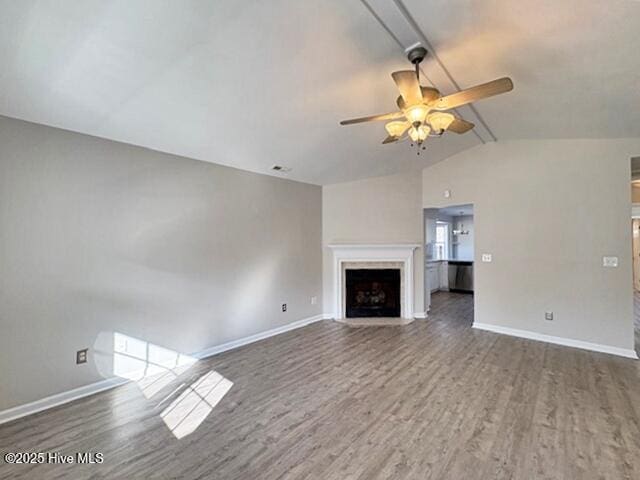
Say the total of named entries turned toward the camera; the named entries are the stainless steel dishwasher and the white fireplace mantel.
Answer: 2

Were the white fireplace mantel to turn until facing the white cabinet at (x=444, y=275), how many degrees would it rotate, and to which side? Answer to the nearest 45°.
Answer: approximately 135° to its left

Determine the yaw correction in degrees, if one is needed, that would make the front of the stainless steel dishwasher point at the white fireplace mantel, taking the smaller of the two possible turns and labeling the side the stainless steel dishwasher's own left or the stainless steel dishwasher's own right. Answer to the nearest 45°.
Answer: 0° — it already faces it

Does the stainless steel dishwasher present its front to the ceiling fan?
yes

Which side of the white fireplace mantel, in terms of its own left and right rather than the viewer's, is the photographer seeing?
front

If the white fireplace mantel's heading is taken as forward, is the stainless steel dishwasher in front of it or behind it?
behind

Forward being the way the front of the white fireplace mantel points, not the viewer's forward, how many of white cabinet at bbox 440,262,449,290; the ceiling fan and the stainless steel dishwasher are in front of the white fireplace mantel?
1

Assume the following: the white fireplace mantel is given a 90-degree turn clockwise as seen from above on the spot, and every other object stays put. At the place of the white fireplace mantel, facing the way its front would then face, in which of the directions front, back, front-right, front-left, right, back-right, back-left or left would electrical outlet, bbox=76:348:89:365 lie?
front-left

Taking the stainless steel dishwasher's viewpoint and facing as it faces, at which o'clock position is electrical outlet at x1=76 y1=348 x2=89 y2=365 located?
The electrical outlet is roughly at 1 o'clock from the stainless steel dishwasher.

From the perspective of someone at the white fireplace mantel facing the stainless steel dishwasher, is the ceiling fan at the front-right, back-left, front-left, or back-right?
back-right

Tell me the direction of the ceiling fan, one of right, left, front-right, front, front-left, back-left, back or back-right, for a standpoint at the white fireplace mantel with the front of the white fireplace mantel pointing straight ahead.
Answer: front
